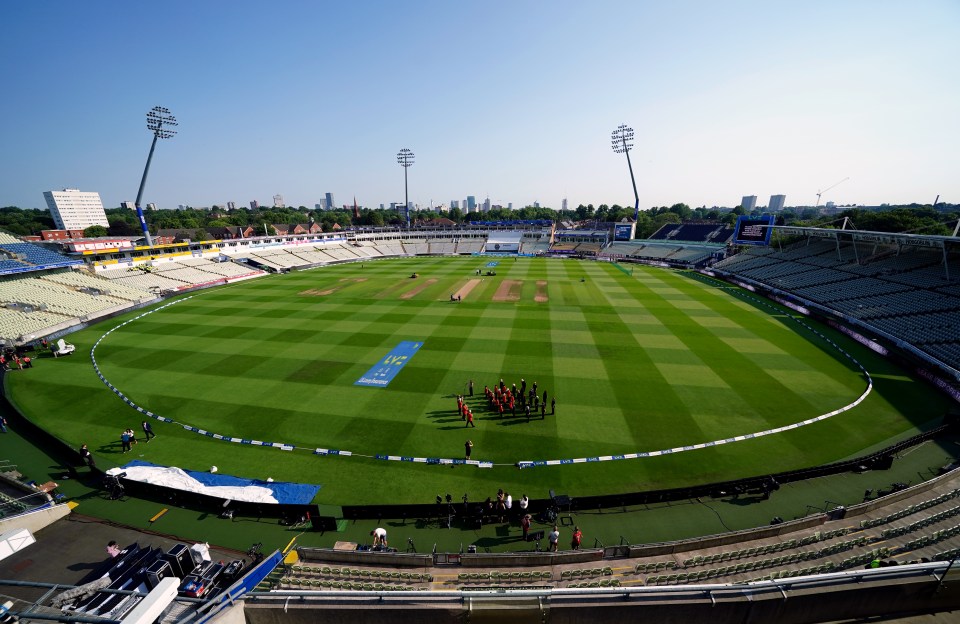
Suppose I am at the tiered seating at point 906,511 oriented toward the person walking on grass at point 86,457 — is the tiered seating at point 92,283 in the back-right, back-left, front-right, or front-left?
front-right

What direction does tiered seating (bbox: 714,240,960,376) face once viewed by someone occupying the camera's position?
facing the viewer and to the left of the viewer

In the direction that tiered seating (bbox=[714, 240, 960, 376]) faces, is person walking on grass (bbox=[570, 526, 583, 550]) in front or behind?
in front

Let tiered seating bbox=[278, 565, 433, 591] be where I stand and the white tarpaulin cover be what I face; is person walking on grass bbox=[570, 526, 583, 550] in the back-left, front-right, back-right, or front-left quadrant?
back-right

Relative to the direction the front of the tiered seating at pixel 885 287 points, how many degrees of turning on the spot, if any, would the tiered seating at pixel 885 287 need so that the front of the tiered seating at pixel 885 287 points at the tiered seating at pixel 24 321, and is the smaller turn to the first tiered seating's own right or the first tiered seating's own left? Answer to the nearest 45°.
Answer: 0° — it already faces it

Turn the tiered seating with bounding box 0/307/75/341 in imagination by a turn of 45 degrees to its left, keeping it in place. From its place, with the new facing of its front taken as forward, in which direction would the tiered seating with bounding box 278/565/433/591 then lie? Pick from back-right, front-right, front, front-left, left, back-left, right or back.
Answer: right

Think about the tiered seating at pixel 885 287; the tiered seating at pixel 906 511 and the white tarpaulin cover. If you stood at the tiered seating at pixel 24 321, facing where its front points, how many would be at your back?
0

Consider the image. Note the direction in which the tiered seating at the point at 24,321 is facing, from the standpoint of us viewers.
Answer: facing the viewer and to the right of the viewer

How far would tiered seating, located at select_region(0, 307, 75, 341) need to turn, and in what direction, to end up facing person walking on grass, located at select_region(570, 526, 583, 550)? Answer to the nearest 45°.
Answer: approximately 45° to its right

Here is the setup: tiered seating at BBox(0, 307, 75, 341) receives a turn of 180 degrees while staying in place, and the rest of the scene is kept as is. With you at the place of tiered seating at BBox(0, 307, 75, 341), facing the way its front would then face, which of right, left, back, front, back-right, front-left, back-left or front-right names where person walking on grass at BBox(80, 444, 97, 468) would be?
back-left

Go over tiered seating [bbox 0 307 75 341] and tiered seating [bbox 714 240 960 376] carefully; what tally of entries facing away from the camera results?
0

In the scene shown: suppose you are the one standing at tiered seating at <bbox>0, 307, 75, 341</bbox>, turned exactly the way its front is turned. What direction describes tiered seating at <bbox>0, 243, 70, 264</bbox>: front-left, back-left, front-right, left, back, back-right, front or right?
back-left
